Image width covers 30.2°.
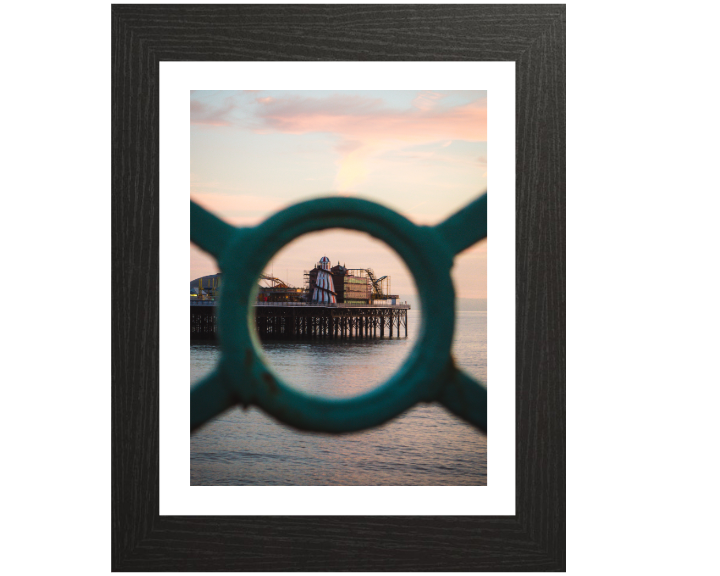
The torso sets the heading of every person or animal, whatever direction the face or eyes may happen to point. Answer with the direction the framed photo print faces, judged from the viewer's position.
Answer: facing the viewer
